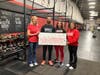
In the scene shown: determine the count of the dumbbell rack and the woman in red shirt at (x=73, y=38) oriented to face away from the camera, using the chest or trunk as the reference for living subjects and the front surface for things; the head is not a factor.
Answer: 0

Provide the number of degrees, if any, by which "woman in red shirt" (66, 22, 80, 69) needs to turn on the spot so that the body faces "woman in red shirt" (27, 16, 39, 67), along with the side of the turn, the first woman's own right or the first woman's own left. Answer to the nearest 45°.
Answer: approximately 45° to the first woman's own right

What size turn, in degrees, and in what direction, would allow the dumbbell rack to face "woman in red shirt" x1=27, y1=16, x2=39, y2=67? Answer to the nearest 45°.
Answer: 0° — it already faces them

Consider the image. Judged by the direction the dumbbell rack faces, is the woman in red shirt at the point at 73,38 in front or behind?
in front

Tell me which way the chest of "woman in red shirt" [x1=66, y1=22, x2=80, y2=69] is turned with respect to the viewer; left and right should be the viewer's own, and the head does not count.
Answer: facing the viewer and to the left of the viewer

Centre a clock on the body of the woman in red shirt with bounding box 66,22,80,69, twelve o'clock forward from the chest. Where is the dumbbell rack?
The dumbbell rack is roughly at 2 o'clock from the woman in red shirt.

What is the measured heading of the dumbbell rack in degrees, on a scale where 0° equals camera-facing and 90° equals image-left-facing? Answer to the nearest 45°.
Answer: approximately 315°
